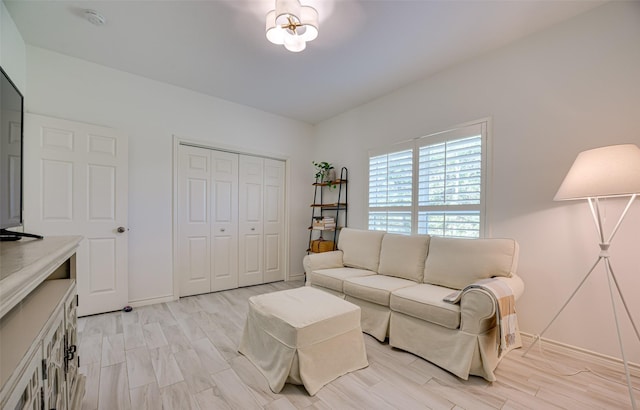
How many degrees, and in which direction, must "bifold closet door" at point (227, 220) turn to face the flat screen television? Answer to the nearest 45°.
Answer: approximately 90° to its right

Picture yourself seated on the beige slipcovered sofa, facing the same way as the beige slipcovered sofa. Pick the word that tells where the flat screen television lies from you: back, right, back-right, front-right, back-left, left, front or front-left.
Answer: front

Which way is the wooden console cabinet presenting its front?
to the viewer's right

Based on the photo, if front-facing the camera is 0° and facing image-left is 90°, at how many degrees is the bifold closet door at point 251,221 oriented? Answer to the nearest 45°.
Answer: approximately 315°

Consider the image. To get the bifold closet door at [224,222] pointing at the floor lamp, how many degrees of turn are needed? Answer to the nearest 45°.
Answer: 0° — it already faces it

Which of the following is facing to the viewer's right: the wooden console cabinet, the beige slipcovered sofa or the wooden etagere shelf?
the wooden console cabinet

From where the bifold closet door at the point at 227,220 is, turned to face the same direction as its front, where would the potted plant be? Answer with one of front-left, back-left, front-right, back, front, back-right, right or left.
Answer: front-left

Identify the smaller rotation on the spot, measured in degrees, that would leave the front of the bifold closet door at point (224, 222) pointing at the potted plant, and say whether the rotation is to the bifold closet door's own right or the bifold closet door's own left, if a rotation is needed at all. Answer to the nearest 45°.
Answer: approximately 45° to the bifold closet door's own left

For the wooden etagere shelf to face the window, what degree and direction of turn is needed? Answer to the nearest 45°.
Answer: approximately 90° to its left

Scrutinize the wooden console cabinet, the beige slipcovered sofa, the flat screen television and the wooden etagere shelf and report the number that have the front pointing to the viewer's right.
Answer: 2

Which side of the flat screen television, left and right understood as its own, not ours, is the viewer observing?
right
